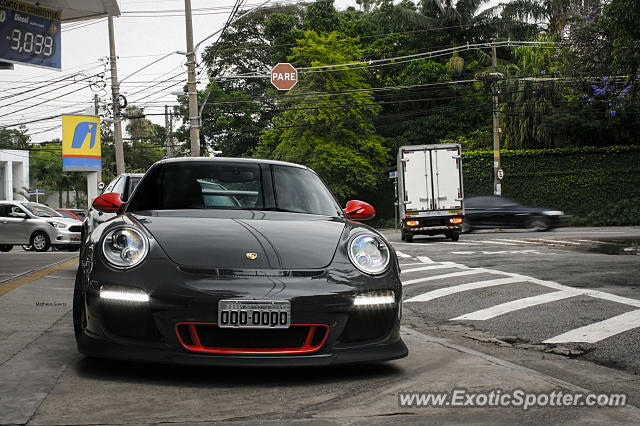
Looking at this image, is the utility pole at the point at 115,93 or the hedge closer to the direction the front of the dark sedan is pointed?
the hedge

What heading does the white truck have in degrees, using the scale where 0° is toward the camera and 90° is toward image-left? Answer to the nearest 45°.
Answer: approximately 180°

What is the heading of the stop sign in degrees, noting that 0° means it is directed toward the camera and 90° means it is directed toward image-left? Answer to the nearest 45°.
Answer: approximately 0°

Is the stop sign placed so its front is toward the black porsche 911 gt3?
yes

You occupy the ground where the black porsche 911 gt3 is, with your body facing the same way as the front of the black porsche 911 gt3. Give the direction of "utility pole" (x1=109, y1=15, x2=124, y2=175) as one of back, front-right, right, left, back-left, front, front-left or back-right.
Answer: back

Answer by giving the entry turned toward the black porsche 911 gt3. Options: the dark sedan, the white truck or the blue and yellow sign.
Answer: the blue and yellow sign

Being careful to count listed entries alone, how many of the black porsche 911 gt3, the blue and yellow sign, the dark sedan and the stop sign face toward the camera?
3

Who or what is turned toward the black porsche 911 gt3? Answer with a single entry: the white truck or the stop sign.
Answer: the stop sign

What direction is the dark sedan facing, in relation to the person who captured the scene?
facing to the right of the viewer
